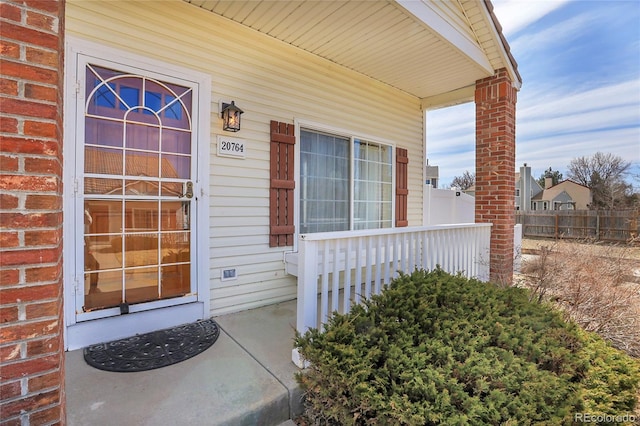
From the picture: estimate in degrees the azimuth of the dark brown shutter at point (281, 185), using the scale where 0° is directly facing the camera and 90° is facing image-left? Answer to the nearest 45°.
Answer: approximately 315°

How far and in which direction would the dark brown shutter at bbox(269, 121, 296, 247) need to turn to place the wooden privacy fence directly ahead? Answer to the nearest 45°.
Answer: approximately 90° to its left

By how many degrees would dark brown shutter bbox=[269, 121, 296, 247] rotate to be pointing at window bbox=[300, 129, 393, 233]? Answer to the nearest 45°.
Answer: approximately 90° to its left

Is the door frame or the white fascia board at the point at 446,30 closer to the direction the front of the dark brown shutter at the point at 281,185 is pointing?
the white fascia board

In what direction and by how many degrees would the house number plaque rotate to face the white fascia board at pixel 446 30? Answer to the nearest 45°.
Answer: approximately 45° to its left

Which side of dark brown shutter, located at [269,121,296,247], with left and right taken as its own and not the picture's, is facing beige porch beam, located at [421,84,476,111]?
left

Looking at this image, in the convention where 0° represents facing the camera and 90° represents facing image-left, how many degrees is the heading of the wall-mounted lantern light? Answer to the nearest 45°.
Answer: approximately 315°

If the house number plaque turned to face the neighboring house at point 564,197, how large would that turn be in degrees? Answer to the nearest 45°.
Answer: approximately 90° to its left

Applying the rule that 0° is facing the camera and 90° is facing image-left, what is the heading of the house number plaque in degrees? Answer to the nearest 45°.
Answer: approximately 315°

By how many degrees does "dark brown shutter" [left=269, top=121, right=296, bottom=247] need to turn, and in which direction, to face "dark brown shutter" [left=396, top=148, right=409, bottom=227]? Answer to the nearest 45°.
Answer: approximately 90° to its left

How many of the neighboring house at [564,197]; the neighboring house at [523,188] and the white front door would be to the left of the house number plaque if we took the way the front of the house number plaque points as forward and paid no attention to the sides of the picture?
2

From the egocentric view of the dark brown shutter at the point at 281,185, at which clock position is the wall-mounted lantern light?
The wall-mounted lantern light is roughly at 3 o'clock from the dark brown shutter.
